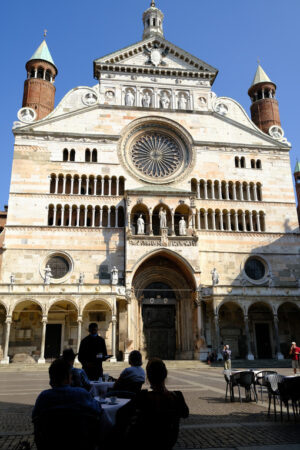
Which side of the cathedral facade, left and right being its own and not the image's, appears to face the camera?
front

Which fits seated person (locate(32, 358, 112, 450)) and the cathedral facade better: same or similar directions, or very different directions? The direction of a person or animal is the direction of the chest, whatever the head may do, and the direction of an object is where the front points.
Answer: very different directions

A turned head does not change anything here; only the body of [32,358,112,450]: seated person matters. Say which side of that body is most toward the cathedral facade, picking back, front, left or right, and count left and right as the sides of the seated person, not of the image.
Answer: front

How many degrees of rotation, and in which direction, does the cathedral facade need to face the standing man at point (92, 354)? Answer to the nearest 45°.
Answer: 0° — it already faces them

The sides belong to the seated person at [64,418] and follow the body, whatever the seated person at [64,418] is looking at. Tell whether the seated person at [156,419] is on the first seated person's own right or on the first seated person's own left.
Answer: on the first seated person's own right

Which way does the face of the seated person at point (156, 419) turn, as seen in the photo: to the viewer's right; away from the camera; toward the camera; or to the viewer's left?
away from the camera

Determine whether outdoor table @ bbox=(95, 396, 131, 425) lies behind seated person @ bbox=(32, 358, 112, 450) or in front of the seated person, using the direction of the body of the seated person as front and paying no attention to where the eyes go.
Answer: in front

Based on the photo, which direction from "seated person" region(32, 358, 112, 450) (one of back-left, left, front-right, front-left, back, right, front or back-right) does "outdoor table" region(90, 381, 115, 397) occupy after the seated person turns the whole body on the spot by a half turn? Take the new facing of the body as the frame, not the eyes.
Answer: back

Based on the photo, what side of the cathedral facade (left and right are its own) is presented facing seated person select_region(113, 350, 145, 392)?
front

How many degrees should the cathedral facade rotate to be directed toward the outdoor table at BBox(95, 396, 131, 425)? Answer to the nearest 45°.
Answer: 0° — it already faces it

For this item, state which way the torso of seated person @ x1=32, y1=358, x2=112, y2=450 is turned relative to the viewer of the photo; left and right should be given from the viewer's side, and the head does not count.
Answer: facing away from the viewer

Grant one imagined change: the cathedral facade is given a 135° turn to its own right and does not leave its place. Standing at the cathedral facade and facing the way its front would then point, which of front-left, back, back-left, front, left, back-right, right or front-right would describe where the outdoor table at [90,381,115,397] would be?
back-left

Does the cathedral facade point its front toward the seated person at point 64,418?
yes

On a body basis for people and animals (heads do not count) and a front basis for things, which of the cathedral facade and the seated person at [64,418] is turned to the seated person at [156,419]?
the cathedral facade

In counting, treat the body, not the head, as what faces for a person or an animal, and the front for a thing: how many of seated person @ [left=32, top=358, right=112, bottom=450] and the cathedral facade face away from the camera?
1
